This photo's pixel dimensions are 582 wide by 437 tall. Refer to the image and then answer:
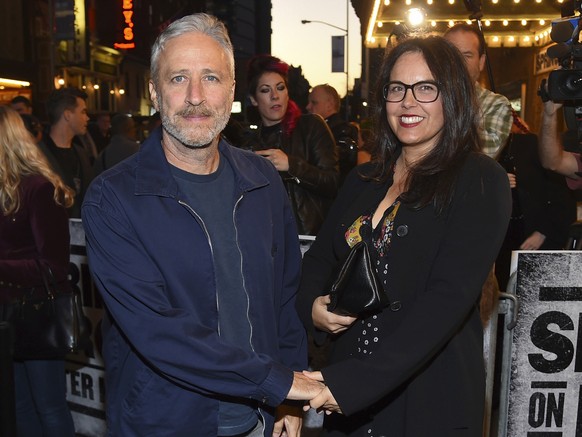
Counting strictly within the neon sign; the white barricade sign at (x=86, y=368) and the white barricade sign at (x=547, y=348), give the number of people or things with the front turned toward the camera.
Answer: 3

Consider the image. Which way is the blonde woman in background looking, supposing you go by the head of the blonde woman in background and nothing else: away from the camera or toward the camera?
away from the camera

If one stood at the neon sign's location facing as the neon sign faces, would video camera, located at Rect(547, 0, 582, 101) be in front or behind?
in front

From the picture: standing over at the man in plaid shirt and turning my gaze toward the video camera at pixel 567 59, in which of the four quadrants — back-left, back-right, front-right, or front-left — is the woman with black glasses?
back-right

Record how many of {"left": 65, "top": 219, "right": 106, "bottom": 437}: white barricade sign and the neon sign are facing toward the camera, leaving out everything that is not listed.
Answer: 2

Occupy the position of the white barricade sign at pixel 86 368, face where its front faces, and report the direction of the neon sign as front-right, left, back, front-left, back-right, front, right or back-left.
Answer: back

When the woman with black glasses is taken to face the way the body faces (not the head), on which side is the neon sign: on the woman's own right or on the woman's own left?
on the woman's own right

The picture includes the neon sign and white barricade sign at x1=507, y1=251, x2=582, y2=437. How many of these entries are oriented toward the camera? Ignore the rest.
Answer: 2

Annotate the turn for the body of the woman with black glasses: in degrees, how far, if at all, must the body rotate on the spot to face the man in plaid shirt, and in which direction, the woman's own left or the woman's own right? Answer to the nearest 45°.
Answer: approximately 135° to the woman's own right

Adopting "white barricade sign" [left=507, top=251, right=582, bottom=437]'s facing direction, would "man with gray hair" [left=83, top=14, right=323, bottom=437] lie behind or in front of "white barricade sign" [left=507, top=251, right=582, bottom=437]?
in front

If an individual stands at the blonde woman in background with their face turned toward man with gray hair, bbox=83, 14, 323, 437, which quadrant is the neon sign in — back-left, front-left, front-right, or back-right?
back-left
